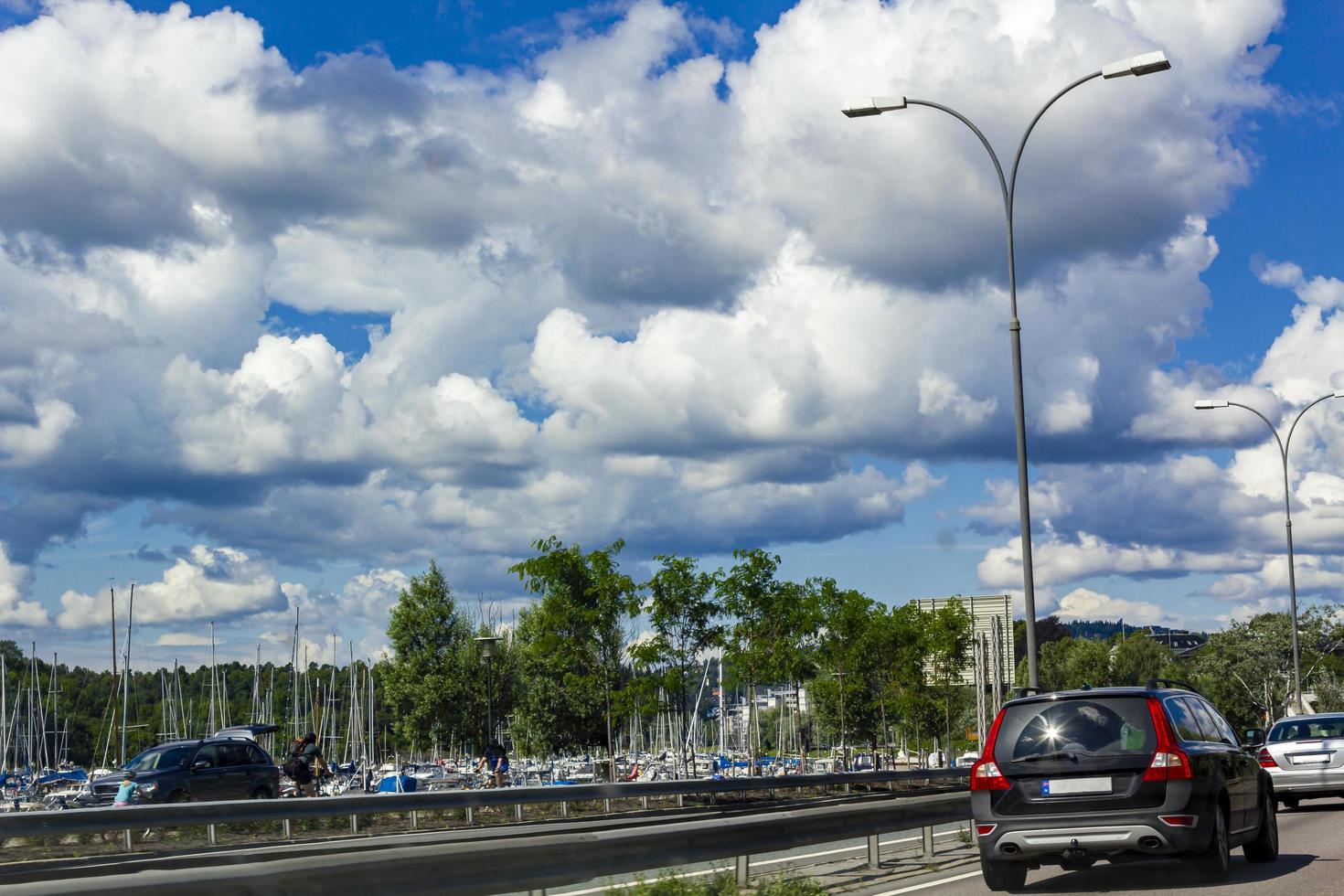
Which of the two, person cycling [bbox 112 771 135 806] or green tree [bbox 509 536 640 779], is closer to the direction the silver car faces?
the green tree

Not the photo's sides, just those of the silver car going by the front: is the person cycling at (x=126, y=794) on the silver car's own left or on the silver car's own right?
on the silver car's own left

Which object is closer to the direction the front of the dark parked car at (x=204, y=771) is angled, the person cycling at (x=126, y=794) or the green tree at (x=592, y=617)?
the person cycling

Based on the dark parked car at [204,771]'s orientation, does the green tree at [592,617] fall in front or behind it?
behind

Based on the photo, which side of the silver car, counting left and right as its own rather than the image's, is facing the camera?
back

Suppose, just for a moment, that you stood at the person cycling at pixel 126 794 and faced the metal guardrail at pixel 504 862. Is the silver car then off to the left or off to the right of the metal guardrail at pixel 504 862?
left

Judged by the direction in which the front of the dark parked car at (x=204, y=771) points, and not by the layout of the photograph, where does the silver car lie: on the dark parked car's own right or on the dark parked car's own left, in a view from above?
on the dark parked car's own left

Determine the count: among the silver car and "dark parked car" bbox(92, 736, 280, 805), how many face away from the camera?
1

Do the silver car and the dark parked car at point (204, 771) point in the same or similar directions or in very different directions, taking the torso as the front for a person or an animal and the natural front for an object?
very different directions

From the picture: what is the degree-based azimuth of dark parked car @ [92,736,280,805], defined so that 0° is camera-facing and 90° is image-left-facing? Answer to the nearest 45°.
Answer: approximately 45°

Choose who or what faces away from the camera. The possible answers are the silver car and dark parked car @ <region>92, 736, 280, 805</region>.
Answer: the silver car

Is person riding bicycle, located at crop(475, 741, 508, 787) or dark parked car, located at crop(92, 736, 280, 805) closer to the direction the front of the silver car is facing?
the person riding bicycle

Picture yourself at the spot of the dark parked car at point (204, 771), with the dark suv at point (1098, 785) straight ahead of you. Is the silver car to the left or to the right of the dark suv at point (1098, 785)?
left
